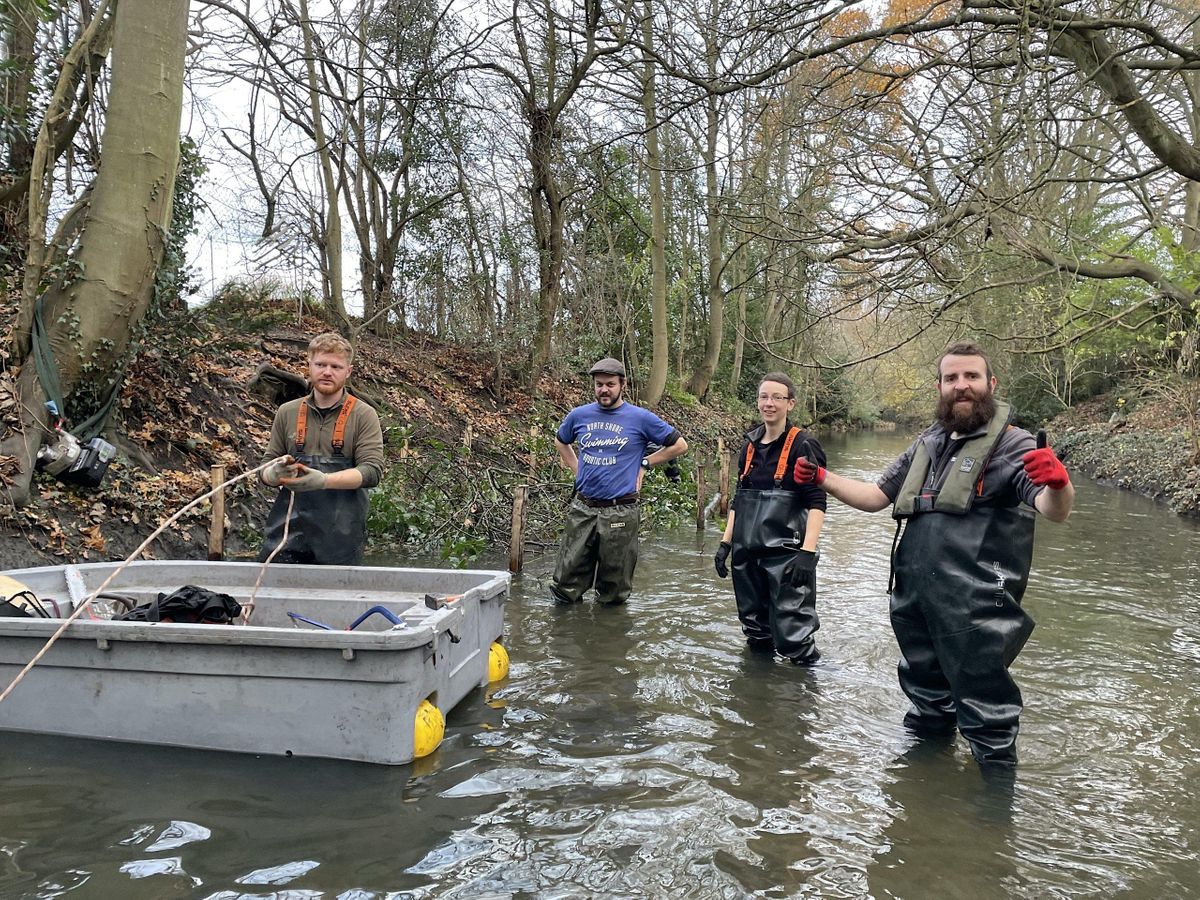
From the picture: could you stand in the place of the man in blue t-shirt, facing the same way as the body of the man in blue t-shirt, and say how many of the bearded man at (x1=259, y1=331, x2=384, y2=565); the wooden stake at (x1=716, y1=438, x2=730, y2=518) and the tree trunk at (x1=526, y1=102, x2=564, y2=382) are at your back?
2

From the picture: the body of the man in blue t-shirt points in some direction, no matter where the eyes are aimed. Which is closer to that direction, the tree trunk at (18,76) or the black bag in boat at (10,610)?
the black bag in boat

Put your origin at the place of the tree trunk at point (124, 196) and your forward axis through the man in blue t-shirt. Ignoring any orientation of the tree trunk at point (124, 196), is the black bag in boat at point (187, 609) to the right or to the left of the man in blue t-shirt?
right

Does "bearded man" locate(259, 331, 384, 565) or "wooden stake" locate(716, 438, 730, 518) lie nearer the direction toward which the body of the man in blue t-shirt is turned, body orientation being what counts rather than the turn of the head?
the bearded man

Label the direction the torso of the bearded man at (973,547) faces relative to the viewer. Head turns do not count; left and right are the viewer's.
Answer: facing the viewer and to the left of the viewer

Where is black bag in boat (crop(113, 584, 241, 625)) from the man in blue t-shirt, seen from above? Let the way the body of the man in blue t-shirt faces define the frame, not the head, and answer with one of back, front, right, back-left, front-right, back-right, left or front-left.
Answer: front-right

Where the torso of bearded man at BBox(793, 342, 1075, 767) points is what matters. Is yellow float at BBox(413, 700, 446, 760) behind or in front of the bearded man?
in front

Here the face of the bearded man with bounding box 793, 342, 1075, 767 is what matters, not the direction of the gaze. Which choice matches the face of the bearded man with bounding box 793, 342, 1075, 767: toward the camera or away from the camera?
toward the camera

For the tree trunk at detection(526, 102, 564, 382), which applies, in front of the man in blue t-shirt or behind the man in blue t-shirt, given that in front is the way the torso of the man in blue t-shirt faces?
behind

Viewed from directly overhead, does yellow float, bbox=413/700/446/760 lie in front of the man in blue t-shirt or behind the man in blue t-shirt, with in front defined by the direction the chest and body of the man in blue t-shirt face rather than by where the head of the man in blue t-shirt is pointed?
in front

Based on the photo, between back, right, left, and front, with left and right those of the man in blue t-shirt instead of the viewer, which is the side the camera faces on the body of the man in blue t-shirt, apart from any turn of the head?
front

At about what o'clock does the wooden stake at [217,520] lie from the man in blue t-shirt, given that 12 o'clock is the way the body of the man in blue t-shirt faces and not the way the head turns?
The wooden stake is roughly at 3 o'clock from the man in blue t-shirt.

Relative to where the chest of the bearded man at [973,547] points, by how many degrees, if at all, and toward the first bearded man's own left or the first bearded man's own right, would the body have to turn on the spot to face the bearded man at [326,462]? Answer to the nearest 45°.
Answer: approximately 45° to the first bearded man's own right

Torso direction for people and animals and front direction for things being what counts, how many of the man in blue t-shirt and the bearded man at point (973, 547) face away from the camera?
0

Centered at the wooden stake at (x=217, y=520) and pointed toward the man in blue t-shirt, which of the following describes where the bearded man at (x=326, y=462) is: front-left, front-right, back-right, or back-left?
front-right
